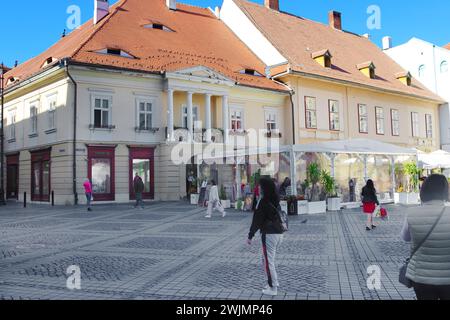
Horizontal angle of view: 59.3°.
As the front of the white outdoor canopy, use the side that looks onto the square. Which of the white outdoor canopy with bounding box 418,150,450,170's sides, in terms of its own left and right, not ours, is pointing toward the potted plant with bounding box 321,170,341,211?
right

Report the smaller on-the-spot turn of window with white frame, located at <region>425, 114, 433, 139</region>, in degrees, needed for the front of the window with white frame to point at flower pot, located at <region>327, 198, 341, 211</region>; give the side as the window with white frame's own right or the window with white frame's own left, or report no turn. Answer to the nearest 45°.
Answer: approximately 45° to the window with white frame's own right

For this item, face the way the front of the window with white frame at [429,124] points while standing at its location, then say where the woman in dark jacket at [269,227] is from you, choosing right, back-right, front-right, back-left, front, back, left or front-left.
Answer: front-right

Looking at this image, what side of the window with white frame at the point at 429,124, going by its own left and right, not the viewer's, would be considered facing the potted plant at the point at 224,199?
right

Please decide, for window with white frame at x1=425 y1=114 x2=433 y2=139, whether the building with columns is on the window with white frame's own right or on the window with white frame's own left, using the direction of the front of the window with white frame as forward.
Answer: on the window with white frame's own right

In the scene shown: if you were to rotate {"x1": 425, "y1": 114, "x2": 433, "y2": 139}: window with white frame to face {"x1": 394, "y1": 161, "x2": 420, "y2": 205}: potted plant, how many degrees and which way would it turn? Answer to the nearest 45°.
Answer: approximately 45° to its right

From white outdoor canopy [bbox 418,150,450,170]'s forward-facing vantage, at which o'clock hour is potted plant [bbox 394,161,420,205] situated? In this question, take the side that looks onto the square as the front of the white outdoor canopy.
The potted plant is roughly at 2 o'clock from the white outdoor canopy.

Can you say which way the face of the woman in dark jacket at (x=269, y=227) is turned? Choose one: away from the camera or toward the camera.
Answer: away from the camera

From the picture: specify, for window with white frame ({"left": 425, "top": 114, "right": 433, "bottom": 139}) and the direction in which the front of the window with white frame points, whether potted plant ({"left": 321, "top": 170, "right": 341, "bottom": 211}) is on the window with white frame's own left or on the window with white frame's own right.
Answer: on the window with white frame's own right
